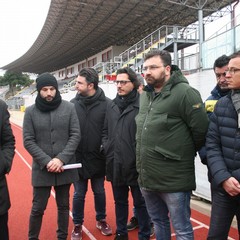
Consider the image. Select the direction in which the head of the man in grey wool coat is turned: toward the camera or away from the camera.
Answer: toward the camera

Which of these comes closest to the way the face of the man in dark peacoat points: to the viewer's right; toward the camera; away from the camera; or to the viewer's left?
to the viewer's left

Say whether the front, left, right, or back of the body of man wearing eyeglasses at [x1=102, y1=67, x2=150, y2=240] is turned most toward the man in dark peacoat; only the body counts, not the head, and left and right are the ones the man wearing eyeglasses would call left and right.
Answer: right

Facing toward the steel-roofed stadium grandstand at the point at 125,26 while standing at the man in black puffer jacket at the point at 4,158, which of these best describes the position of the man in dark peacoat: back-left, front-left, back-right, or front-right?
front-right

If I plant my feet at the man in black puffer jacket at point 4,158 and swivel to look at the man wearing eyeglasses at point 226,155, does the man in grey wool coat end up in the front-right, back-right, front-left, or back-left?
front-left

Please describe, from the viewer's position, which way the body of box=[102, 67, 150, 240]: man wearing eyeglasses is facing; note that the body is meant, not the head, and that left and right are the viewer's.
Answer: facing the viewer and to the left of the viewer

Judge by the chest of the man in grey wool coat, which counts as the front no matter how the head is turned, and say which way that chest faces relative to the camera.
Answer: toward the camera

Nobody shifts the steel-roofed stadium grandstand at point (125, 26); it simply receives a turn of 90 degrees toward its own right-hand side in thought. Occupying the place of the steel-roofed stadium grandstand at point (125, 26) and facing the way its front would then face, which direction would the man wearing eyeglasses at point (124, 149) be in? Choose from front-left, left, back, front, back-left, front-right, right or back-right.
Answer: back-left

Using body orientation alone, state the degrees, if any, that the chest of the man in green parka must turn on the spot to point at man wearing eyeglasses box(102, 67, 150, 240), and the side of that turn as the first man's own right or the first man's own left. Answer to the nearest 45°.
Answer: approximately 90° to the first man's own right

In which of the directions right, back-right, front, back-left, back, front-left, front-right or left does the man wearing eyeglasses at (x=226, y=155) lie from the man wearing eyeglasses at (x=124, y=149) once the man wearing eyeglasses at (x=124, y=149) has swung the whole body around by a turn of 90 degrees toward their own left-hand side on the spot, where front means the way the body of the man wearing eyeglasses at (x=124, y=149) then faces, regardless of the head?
front

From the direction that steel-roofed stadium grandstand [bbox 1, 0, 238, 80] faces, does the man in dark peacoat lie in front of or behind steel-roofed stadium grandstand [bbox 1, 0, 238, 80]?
in front

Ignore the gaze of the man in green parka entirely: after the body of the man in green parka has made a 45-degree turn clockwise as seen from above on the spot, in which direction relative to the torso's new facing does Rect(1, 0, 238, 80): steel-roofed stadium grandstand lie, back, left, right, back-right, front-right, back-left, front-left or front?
right
